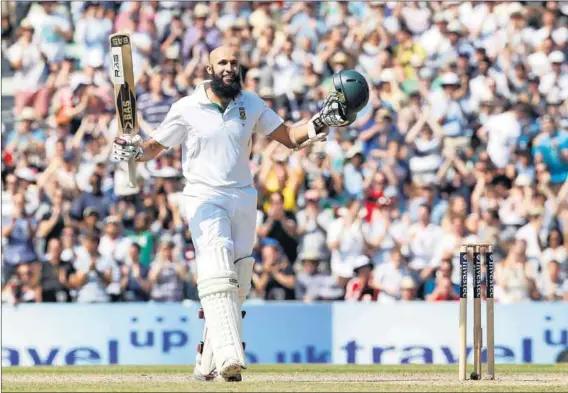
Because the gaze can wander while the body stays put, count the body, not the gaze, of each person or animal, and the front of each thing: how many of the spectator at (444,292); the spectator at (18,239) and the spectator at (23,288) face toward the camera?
3

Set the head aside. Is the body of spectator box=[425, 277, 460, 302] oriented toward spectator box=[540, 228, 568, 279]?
no

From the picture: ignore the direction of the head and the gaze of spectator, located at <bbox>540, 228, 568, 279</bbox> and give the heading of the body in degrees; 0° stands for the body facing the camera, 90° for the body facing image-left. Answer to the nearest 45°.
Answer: approximately 0°

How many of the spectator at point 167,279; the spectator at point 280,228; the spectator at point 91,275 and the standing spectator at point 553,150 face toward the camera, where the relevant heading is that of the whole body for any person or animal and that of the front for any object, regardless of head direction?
4

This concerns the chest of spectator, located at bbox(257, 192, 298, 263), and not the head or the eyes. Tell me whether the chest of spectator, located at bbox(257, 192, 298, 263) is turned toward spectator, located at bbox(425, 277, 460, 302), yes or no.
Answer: no

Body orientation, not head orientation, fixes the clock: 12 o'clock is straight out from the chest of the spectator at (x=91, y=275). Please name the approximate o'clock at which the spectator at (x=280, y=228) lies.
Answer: the spectator at (x=280, y=228) is roughly at 9 o'clock from the spectator at (x=91, y=275).

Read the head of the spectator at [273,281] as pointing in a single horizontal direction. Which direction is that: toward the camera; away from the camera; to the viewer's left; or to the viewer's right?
toward the camera

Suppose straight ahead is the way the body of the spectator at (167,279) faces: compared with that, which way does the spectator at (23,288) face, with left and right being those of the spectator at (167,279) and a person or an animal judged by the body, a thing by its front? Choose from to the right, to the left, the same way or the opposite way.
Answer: the same way

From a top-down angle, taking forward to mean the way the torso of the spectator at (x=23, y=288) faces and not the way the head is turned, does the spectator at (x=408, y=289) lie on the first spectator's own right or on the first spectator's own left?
on the first spectator's own left

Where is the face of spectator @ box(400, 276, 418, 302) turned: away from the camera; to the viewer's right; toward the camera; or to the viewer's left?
toward the camera

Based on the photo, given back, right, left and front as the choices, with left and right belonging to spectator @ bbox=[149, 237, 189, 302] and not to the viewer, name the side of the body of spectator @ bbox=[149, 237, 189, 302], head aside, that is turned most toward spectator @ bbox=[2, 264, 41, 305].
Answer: right

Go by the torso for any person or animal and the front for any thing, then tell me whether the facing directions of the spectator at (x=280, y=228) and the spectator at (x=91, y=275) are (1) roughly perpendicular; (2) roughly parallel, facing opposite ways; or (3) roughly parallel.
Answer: roughly parallel

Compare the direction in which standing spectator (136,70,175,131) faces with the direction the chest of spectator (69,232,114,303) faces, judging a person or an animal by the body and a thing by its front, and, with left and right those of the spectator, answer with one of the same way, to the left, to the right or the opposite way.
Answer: the same way

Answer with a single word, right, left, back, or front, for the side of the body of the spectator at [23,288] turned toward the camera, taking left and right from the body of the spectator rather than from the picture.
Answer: front

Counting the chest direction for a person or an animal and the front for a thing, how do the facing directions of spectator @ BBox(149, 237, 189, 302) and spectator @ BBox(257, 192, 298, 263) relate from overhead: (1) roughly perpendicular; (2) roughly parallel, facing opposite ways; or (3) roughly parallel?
roughly parallel

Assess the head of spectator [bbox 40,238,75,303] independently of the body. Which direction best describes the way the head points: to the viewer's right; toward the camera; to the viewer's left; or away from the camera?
toward the camera

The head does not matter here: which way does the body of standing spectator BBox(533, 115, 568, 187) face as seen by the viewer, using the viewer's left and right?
facing the viewer

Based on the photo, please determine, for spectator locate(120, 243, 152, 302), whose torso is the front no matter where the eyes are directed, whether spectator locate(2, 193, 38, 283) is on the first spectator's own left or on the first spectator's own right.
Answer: on the first spectator's own right
